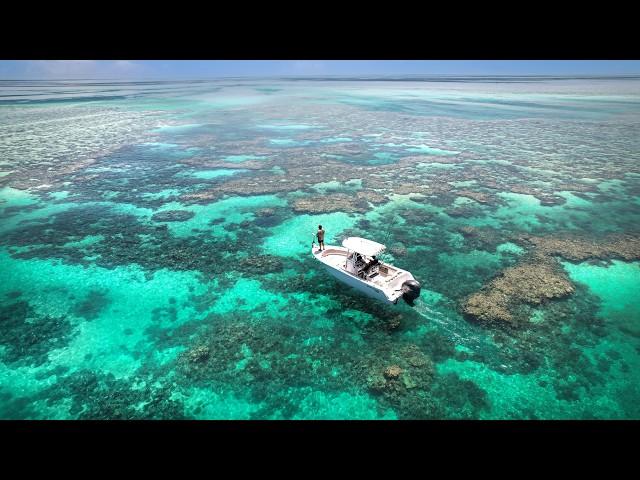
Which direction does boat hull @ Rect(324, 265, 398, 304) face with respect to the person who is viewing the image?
facing away from the viewer and to the left of the viewer
